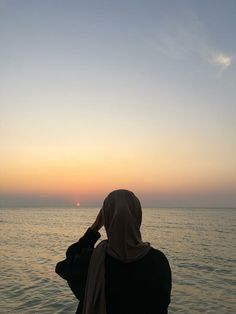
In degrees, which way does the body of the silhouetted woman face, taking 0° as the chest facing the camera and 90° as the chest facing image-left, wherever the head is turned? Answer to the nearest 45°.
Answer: approximately 180°

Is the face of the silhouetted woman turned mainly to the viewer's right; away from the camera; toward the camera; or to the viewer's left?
away from the camera
